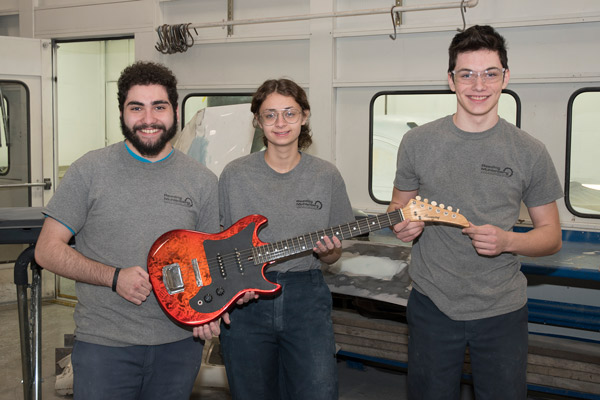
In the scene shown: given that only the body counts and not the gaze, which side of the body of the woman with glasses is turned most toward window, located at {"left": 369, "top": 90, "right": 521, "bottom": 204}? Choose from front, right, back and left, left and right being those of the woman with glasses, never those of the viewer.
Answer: back

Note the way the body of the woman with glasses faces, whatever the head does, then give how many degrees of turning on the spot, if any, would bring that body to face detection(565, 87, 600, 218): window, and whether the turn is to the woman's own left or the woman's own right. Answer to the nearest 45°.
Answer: approximately 135° to the woman's own left

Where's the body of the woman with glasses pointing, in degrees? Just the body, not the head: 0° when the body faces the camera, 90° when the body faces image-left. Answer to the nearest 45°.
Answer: approximately 0°

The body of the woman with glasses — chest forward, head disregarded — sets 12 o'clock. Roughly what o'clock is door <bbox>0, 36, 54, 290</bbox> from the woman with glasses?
The door is roughly at 5 o'clock from the woman with glasses.

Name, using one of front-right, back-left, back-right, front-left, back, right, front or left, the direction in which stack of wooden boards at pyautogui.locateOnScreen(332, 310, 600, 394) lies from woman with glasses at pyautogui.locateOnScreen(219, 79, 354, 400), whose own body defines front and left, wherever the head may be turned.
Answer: back-left
